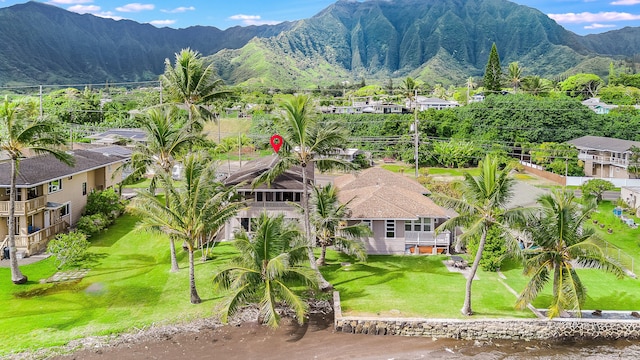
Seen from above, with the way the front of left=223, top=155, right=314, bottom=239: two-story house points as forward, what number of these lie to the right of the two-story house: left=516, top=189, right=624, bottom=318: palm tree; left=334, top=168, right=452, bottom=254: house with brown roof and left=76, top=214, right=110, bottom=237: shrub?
1

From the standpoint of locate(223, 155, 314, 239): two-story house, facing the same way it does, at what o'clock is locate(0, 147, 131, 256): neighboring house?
The neighboring house is roughly at 3 o'clock from the two-story house.

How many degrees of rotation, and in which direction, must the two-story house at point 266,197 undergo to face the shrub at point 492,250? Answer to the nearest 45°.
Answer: approximately 45° to its left

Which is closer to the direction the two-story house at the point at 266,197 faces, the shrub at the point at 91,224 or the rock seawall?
the rock seawall

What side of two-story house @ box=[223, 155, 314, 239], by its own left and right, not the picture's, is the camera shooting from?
front

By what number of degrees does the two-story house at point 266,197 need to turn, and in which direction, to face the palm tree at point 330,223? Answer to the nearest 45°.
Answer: approximately 45° to its left

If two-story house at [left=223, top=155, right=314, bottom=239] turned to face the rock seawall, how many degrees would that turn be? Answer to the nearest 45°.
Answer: approximately 45° to its left

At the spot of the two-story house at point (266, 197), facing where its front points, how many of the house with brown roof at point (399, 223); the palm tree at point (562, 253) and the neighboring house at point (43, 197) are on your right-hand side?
1

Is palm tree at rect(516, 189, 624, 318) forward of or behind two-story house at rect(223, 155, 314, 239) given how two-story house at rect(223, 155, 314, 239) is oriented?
forward

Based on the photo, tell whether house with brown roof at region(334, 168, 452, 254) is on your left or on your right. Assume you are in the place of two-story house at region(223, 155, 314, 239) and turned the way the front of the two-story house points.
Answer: on your left

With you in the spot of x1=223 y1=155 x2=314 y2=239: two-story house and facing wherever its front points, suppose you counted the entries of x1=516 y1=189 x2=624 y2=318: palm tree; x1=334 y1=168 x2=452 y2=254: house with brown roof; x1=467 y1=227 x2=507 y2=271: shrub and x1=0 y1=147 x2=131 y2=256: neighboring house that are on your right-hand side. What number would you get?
1

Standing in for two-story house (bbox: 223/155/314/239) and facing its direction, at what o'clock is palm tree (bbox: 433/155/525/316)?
The palm tree is roughly at 11 o'clock from the two-story house.
